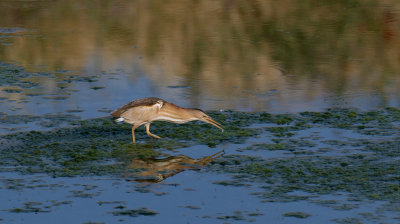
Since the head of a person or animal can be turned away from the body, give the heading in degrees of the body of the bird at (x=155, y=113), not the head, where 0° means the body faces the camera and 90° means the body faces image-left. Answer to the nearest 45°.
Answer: approximately 270°
